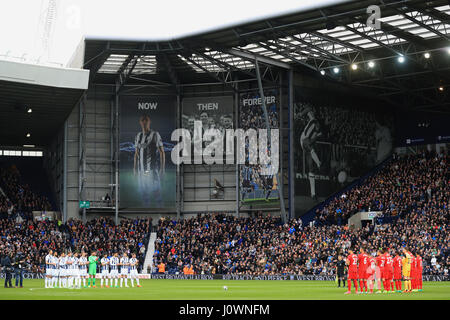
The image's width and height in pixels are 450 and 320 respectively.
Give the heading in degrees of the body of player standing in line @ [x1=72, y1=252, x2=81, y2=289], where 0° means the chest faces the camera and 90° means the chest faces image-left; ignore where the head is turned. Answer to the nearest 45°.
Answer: approximately 315°

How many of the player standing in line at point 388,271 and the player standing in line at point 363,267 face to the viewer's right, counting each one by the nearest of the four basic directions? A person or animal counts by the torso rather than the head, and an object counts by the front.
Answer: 0

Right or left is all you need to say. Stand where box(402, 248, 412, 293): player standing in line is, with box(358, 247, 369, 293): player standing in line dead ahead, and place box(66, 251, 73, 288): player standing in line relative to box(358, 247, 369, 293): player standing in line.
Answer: right

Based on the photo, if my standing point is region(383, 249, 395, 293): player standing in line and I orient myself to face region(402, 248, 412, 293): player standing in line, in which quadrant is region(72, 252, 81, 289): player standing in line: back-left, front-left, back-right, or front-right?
back-left
